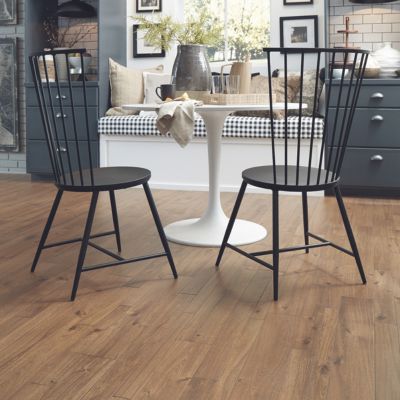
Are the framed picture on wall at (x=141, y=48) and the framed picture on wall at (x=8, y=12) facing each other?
no

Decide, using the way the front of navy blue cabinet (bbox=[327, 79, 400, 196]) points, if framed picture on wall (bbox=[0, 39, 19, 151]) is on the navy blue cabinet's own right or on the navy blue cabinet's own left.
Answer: on the navy blue cabinet's own right

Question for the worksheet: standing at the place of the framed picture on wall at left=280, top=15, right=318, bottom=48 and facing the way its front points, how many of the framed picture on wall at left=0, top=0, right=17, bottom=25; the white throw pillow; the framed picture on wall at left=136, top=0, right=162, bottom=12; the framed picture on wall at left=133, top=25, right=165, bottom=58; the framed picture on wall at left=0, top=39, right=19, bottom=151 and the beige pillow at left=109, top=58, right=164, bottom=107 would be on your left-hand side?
0

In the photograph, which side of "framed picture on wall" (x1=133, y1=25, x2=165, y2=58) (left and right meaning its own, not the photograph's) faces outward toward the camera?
front

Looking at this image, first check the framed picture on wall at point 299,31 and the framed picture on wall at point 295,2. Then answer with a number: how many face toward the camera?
2

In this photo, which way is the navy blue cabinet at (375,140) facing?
toward the camera

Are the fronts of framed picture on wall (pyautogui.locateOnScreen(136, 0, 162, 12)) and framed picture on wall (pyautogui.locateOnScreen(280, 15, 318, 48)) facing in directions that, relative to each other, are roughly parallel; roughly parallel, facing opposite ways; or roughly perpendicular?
roughly parallel

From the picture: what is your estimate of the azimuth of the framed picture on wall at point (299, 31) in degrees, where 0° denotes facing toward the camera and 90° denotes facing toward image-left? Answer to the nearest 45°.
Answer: approximately 0°

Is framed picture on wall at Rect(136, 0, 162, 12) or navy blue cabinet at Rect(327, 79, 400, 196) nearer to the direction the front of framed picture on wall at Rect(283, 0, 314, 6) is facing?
the navy blue cabinet

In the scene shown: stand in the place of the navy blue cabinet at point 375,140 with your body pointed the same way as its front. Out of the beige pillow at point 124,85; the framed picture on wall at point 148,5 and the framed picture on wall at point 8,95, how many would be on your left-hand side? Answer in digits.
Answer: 0

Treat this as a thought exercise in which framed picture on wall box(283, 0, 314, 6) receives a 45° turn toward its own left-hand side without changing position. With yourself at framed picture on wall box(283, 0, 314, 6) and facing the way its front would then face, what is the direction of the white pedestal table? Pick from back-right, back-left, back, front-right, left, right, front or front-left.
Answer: front-right

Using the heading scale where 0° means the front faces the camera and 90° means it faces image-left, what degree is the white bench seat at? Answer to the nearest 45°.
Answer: approximately 0°

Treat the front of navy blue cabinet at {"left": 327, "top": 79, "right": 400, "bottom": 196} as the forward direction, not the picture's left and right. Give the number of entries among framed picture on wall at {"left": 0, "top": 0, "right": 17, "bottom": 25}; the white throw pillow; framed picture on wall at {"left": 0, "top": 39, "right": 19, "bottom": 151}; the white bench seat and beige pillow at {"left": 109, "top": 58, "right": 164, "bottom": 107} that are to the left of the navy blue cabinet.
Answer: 0

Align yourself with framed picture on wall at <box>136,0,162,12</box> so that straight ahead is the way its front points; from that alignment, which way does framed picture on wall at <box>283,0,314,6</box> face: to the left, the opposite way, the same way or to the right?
the same way

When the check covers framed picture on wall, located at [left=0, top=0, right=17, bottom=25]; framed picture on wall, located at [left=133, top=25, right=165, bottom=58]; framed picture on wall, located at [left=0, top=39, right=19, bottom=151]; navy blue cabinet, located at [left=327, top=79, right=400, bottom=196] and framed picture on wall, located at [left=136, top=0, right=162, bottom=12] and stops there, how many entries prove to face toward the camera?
5

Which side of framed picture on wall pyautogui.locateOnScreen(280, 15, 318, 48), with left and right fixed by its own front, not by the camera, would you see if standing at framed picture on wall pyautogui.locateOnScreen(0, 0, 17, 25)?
right
